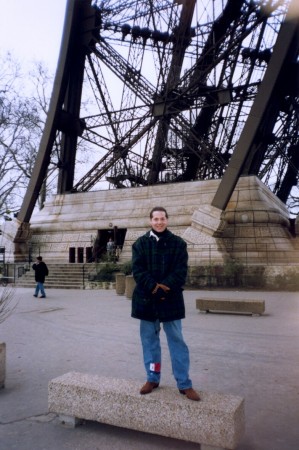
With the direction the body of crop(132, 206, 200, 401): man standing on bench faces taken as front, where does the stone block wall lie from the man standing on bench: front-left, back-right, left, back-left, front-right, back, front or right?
back

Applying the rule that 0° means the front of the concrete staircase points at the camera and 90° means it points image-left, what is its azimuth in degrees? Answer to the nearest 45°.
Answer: approximately 0°

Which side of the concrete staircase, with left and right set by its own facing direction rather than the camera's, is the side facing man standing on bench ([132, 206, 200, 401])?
front

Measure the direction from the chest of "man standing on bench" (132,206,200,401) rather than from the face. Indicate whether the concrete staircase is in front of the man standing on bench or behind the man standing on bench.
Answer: behind

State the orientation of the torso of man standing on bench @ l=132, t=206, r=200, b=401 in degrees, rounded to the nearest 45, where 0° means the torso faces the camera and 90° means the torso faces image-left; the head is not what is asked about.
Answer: approximately 0°

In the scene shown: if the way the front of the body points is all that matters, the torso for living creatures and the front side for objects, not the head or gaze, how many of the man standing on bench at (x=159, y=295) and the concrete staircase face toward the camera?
2

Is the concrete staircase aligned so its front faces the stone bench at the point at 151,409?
yes

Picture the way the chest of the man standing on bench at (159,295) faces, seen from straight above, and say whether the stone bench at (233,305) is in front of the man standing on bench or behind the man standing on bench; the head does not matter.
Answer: behind
